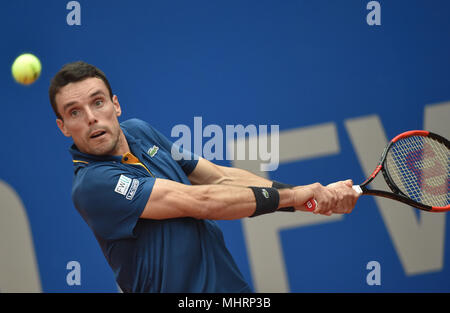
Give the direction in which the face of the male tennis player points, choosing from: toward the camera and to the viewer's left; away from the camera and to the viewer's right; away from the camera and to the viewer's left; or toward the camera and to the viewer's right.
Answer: toward the camera and to the viewer's left

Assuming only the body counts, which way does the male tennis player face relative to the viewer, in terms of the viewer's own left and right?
facing the viewer and to the right of the viewer
